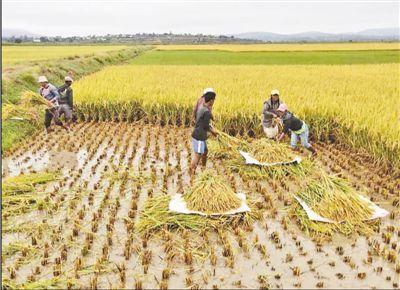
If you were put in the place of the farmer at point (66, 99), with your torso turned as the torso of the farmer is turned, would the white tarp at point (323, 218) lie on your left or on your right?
on your left

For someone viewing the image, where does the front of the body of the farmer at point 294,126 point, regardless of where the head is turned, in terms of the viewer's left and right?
facing to the left of the viewer

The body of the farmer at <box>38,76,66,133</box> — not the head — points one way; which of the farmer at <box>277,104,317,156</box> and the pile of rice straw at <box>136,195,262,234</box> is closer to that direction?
the pile of rice straw

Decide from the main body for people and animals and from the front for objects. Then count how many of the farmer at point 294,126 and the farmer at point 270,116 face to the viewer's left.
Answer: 1

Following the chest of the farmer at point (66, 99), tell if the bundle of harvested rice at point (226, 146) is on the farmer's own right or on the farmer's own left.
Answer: on the farmer's own left
